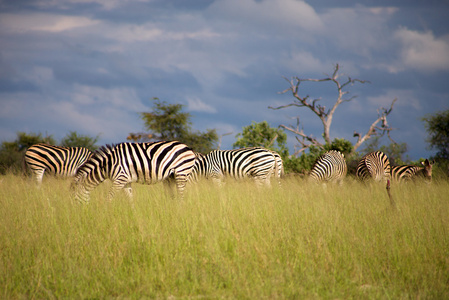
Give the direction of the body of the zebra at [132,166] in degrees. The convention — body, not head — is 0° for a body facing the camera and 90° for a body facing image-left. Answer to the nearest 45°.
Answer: approximately 90°

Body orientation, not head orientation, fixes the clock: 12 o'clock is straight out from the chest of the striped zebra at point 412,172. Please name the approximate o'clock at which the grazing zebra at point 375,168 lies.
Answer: The grazing zebra is roughly at 5 o'clock from the striped zebra.

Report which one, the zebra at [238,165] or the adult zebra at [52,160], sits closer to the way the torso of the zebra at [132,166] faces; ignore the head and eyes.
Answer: the adult zebra

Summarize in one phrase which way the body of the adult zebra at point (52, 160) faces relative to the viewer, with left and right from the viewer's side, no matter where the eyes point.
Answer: facing to the right of the viewer

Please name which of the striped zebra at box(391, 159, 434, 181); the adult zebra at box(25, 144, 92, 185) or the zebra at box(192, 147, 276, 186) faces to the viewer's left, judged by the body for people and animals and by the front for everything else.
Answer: the zebra

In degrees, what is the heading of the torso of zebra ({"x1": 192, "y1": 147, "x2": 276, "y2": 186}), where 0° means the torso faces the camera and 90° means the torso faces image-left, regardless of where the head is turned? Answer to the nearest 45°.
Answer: approximately 90°

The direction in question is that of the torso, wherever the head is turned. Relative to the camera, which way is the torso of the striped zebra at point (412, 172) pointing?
to the viewer's right
